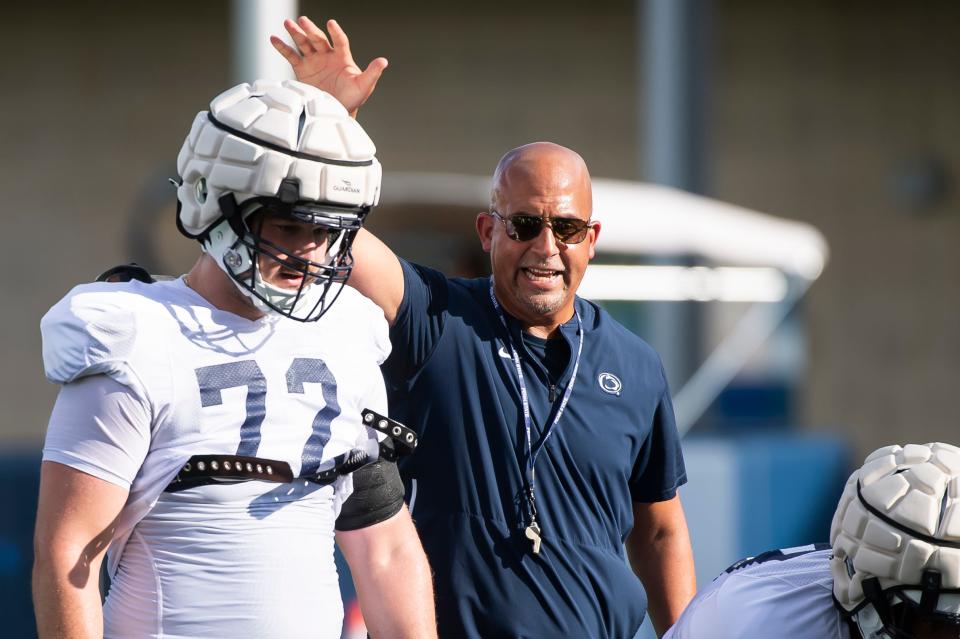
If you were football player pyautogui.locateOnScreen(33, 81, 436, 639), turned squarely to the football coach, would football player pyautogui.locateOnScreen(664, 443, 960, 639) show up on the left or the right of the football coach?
right

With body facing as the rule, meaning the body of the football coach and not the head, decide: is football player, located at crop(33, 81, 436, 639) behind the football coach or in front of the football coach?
in front

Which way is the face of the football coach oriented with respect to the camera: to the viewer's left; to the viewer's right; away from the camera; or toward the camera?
toward the camera

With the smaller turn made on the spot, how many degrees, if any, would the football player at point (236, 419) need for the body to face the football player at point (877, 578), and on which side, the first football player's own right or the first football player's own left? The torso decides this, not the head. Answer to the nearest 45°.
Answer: approximately 45° to the first football player's own left

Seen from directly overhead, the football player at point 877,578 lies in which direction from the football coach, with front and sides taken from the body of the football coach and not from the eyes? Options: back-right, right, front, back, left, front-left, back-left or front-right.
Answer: front-left

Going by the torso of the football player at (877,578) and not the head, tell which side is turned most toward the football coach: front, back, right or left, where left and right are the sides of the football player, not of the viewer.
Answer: back

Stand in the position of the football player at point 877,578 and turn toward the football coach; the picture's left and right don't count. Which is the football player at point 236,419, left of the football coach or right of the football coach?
left

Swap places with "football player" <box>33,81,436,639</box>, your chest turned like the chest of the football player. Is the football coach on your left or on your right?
on your left

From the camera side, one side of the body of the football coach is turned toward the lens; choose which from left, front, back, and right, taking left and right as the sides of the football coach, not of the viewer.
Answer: front

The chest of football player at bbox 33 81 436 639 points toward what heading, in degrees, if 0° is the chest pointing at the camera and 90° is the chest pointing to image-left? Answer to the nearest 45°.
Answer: approximately 315°
